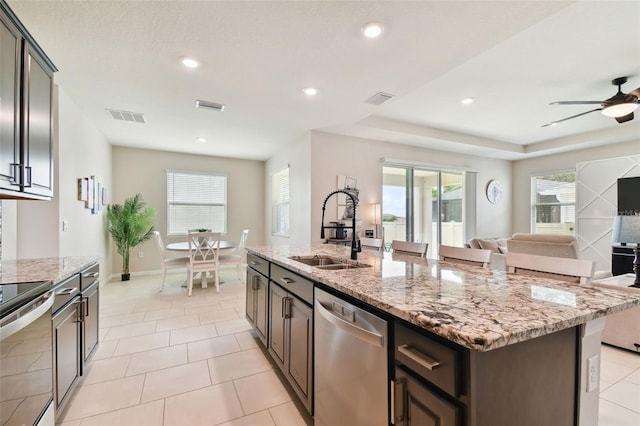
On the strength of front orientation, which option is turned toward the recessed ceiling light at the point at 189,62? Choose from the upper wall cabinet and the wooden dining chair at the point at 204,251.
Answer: the upper wall cabinet

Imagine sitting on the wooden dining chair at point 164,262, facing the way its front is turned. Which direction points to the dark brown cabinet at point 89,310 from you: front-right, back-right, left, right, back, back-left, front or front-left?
right

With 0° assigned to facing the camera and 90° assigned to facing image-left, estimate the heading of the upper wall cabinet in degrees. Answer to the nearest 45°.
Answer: approximately 270°

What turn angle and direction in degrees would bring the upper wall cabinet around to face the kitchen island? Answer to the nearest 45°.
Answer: approximately 45° to its right

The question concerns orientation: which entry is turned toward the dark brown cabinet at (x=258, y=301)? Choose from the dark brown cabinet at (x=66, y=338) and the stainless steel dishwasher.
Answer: the dark brown cabinet at (x=66, y=338)

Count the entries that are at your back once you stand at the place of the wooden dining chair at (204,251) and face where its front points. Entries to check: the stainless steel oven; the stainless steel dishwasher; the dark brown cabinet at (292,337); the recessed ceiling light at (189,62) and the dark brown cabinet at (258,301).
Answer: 5

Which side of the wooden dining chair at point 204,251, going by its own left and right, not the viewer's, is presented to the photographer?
back

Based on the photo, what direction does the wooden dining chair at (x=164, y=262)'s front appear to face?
to the viewer's right

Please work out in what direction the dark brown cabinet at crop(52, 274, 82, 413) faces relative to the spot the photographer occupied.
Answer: facing to the right of the viewer

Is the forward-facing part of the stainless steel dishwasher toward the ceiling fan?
no

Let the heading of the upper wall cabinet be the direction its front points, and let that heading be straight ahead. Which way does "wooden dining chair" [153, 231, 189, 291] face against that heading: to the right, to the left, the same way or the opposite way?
the same way

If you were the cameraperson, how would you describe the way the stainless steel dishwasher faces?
facing the viewer and to the left of the viewer

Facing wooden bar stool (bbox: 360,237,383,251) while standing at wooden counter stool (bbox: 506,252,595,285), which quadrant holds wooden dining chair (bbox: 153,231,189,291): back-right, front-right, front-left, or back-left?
front-left

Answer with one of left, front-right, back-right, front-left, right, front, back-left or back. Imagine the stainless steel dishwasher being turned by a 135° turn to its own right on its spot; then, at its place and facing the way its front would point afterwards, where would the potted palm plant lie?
front-left

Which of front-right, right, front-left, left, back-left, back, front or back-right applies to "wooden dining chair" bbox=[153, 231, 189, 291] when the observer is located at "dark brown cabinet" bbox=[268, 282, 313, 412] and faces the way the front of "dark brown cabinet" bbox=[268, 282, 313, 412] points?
right

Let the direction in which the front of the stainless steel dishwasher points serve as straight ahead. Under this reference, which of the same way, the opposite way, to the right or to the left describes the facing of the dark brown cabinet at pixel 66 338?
the opposite way

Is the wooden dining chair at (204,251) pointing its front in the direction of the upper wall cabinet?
no
